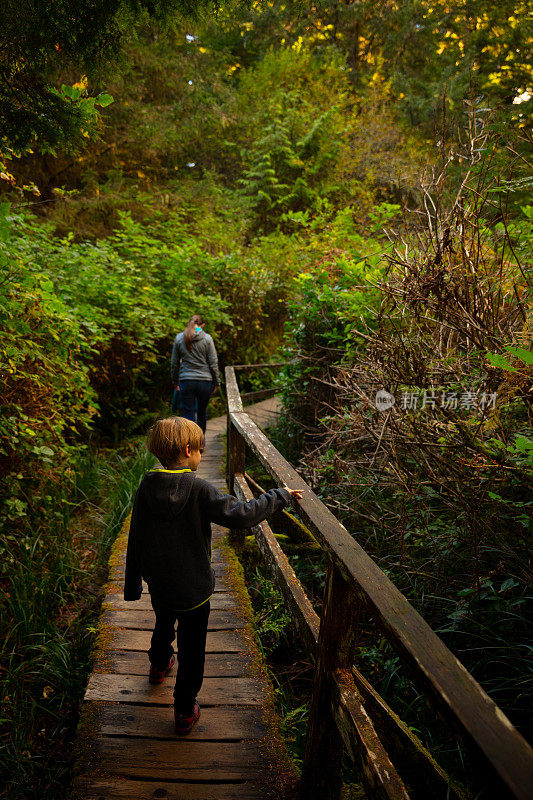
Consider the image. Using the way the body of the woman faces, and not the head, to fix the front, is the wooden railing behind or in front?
behind

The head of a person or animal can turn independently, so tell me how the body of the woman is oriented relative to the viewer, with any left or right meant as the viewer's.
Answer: facing away from the viewer

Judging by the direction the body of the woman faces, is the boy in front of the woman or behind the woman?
behind

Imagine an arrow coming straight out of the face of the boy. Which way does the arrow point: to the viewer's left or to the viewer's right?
to the viewer's right
